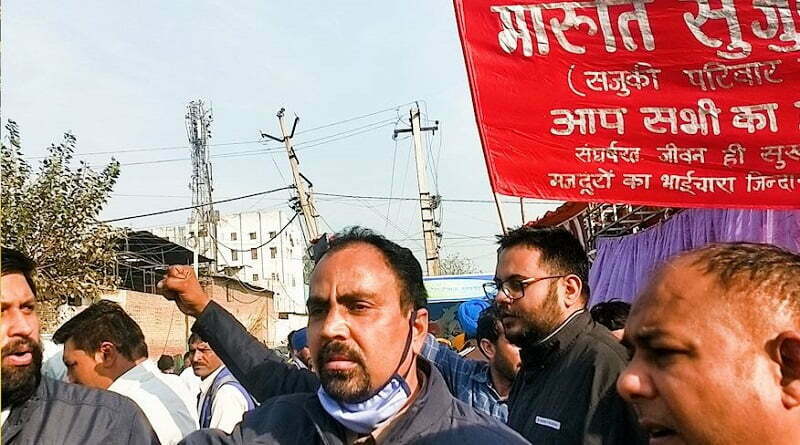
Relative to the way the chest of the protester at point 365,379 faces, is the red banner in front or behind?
behind

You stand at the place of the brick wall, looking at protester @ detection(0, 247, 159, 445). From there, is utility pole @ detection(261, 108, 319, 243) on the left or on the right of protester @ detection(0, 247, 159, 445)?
left

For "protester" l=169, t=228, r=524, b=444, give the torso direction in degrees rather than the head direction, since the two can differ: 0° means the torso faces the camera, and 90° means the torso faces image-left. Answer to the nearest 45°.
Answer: approximately 45°

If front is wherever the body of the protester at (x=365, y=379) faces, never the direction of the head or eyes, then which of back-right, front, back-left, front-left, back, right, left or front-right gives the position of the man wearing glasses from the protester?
back

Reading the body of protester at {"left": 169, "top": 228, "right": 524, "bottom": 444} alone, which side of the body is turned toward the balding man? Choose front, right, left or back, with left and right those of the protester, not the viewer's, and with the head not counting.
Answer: left
